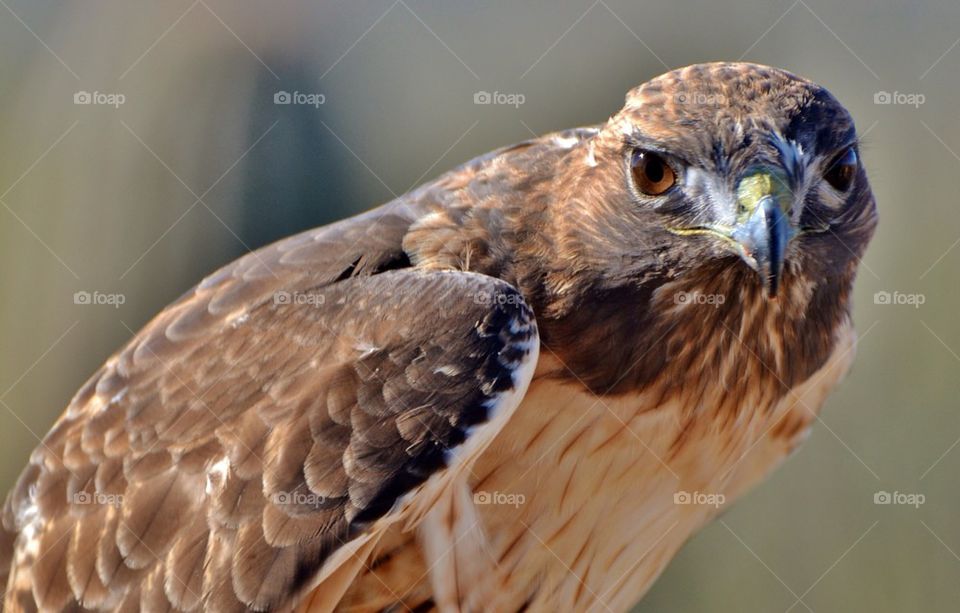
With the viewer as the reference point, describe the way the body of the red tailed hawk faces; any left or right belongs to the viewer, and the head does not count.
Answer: facing the viewer and to the right of the viewer
